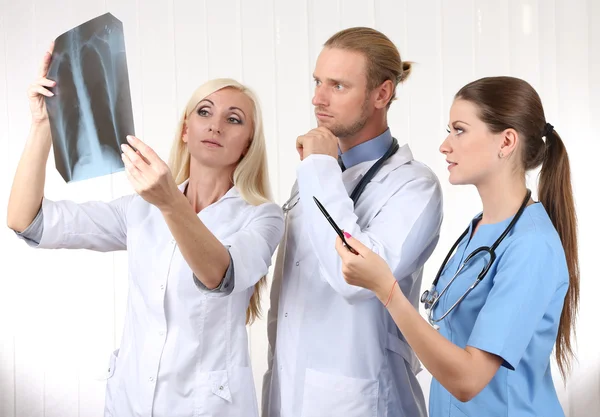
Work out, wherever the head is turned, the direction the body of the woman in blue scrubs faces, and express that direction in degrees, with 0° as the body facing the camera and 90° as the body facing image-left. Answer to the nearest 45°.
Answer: approximately 90°

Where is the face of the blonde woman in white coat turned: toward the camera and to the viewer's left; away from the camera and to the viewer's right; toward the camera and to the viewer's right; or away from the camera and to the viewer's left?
toward the camera and to the viewer's left

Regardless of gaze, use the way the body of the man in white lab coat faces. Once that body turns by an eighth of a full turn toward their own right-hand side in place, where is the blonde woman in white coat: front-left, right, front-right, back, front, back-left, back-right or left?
front

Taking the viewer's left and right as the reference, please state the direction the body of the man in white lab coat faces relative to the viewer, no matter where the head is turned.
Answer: facing the viewer and to the left of the viewer

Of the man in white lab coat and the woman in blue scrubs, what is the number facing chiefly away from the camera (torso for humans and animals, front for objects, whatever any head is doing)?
0

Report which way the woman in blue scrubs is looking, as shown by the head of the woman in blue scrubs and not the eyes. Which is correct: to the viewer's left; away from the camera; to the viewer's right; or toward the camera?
to the viewer's left

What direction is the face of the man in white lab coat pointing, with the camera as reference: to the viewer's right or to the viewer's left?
to the viewer's left

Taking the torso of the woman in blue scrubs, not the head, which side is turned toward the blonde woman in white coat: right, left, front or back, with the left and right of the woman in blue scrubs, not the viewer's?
front
